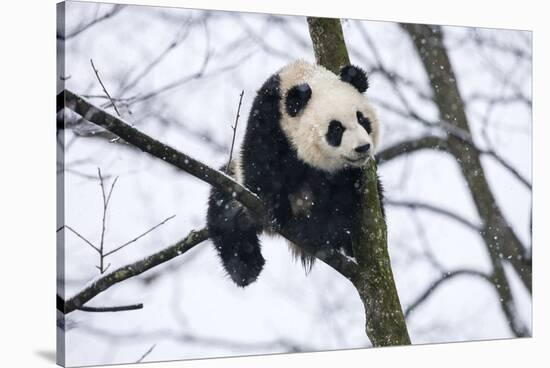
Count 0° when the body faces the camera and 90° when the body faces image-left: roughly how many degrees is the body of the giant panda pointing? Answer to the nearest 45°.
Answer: approximately 315°
